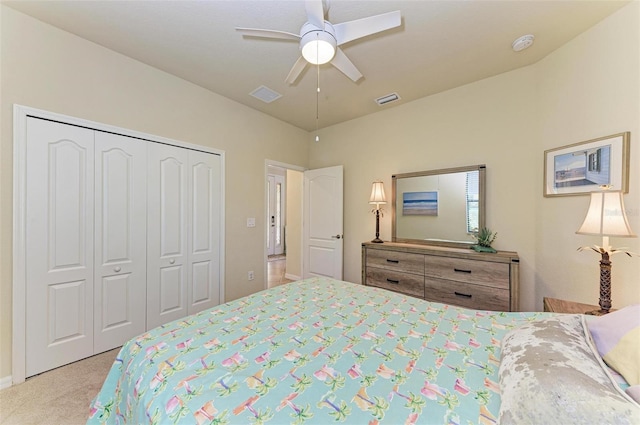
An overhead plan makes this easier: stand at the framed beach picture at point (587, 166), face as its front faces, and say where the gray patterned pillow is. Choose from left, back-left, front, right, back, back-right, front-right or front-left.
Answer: front-left

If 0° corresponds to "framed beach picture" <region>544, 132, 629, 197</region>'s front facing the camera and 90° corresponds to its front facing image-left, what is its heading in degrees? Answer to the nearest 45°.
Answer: approximately 45°

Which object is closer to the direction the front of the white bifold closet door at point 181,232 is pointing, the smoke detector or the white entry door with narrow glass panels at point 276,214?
the smoke detector

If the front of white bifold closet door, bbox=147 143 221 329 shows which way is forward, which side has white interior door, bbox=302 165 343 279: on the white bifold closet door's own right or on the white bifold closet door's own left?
on the white bifold closet door's own left

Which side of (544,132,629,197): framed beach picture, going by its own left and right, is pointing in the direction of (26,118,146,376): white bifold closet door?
front

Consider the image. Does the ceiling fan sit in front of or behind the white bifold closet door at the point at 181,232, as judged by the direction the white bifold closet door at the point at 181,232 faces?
in front

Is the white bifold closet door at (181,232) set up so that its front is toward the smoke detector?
yes

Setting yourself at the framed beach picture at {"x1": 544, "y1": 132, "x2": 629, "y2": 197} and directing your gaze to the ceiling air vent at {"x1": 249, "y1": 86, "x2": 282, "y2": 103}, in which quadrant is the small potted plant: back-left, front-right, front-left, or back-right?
front-right

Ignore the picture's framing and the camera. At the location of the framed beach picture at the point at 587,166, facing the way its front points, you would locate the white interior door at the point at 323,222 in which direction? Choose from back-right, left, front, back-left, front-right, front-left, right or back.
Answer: front-right

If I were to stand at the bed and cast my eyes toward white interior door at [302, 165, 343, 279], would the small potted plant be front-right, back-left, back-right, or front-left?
front-right

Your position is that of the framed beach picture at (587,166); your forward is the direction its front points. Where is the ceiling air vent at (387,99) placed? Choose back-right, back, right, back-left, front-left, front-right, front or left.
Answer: front-right

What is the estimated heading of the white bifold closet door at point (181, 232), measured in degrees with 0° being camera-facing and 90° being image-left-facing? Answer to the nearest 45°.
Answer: approximately 315°

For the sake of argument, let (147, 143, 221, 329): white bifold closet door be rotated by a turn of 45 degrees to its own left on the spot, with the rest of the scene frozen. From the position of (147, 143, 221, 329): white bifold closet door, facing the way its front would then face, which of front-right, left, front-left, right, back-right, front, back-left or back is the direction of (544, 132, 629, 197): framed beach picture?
front-right
